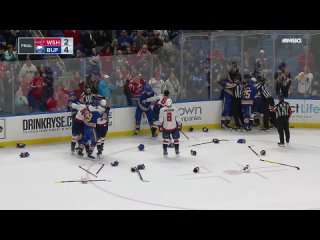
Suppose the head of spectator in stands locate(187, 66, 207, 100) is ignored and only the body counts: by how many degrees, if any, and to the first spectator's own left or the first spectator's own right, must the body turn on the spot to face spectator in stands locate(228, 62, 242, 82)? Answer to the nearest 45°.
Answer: approximately 90° to the first spectator's own left

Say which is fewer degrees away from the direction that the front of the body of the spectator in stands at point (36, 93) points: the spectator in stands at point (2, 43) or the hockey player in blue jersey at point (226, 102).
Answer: the hockey player in blue jersey

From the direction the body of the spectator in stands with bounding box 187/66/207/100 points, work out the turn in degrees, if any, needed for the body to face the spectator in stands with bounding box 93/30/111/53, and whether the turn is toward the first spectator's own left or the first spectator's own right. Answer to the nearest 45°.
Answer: approximately 90° to the first spectator's own right

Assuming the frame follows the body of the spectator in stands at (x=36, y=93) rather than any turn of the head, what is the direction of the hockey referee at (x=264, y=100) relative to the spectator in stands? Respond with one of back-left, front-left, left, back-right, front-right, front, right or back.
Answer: front-left

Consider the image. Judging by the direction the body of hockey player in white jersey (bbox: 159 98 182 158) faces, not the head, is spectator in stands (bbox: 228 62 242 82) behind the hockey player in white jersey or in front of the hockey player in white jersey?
in front

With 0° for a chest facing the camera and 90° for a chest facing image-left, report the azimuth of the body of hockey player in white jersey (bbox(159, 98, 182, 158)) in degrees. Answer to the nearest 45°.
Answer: approximately 180°

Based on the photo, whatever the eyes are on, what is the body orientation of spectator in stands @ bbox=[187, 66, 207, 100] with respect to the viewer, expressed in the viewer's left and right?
facing the viewer

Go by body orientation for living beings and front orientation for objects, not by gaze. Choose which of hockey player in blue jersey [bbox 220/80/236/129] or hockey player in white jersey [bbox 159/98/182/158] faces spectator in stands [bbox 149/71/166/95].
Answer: the hockey player in white jersey

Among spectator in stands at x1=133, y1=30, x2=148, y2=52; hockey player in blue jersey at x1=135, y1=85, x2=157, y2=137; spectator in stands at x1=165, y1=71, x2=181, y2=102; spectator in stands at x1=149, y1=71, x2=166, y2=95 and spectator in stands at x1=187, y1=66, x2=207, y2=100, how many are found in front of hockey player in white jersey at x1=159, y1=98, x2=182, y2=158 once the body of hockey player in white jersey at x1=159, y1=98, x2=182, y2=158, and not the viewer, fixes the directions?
5

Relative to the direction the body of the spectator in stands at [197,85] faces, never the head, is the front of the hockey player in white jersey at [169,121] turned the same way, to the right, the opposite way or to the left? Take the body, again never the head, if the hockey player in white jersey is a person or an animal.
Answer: the opposite way

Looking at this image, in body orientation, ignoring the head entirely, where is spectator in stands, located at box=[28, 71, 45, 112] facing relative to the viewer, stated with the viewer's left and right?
facing the viewer and to the right of the viewer
